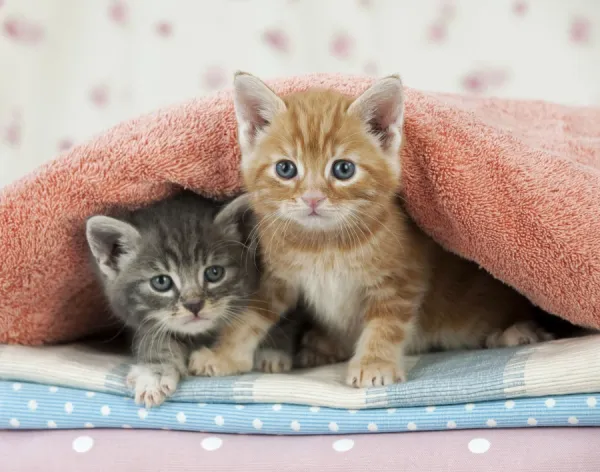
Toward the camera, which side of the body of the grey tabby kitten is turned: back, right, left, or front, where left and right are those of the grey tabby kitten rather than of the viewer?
front
